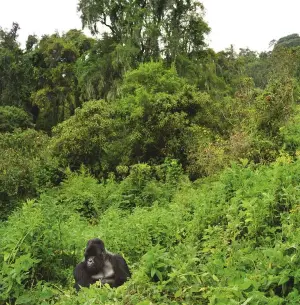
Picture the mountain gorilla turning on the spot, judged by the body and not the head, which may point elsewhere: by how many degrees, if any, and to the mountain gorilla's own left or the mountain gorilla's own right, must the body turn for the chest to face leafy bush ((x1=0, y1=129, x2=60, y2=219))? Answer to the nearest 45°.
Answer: approximately 135° to the mountain gorilla's own right

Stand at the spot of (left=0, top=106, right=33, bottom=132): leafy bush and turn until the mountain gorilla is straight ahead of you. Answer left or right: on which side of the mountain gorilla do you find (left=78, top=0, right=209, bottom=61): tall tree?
left

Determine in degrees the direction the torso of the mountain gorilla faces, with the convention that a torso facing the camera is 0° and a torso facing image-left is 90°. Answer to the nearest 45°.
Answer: approximately 45°

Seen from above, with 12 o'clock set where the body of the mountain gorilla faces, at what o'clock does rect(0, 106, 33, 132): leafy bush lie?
The leafy bush is roughly at 4 o'clock from the mountain gorilla.

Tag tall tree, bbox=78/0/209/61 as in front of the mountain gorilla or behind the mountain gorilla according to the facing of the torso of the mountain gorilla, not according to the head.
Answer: behind
